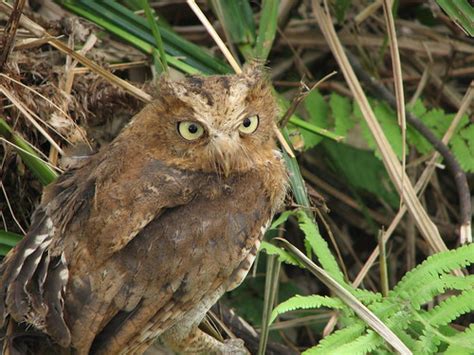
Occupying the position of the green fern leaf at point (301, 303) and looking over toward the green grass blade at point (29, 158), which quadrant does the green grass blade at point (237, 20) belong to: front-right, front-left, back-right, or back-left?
front-right

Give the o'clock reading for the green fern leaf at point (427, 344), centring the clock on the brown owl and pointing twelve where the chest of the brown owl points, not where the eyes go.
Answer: The green fern leaf is roughly at 1 o'clock from the brown owl.

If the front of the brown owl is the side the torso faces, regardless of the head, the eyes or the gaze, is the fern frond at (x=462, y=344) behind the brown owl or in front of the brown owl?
in front

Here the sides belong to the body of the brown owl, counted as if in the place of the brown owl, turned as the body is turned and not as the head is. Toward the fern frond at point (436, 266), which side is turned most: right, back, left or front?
front

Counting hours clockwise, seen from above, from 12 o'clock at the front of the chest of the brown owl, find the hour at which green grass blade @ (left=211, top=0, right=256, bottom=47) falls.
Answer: The green grass blade is roughly at 10 o'clock from the brown owl.

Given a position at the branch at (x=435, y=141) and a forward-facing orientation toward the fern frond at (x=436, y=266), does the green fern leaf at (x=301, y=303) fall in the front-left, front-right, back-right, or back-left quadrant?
front-right

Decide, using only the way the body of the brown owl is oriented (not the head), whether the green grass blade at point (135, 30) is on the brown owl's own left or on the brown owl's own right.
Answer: on the brown owl's own left

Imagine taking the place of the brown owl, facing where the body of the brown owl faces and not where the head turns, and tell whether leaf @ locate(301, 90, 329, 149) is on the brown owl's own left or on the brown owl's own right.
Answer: on the brown owl's own left

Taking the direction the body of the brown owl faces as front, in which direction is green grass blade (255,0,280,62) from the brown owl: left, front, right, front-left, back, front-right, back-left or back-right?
front-left

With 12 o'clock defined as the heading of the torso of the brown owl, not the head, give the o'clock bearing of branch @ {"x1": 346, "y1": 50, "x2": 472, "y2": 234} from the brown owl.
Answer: The branch is roughly at 11 o'clock from the brown owl.

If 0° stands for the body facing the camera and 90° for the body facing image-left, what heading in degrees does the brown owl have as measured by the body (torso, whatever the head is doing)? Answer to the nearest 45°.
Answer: approximately 270°

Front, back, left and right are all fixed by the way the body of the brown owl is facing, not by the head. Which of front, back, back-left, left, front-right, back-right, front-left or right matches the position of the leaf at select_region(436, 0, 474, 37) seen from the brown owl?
front

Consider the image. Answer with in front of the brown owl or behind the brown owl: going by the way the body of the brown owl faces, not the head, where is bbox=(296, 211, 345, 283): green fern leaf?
in front
